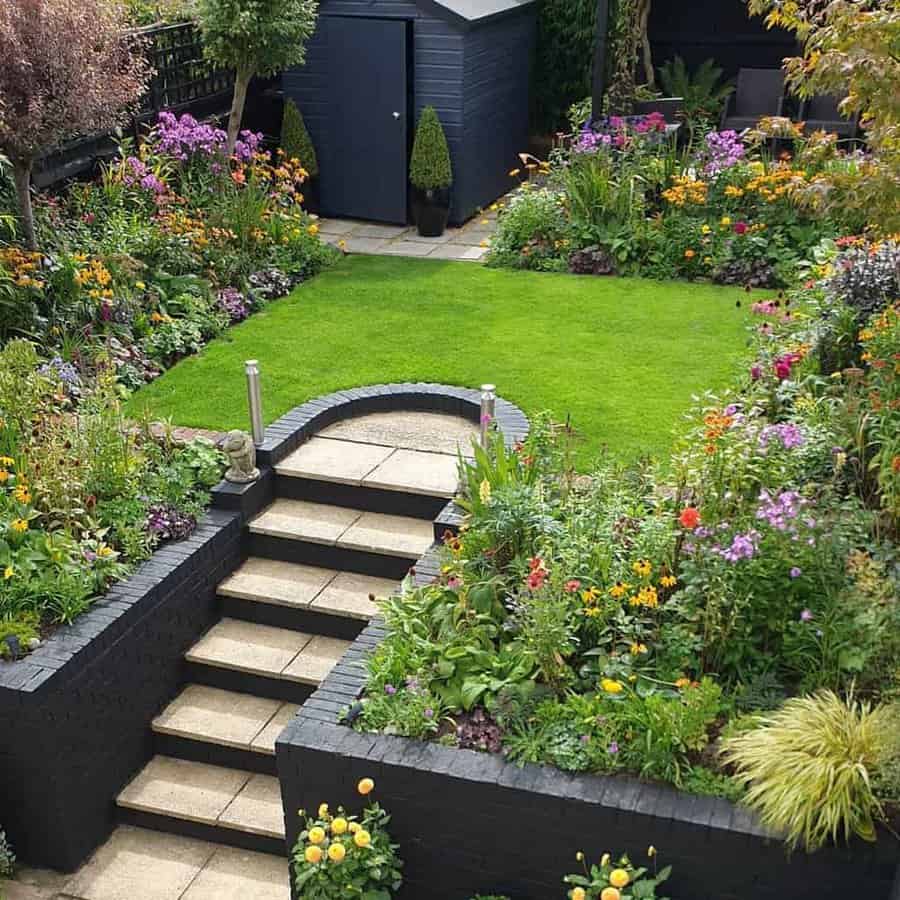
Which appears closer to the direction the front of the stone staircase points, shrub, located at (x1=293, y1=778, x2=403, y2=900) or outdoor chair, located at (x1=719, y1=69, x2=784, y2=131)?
the shrub

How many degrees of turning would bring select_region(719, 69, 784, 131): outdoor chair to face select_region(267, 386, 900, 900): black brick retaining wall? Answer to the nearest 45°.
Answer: approximately 45° to its left

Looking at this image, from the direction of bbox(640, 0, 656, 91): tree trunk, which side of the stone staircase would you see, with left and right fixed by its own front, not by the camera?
back

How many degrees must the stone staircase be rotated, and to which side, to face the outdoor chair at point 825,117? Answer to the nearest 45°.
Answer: approximately 180°

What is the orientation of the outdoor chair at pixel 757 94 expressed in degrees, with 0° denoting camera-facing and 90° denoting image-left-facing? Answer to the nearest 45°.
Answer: approximately 45°

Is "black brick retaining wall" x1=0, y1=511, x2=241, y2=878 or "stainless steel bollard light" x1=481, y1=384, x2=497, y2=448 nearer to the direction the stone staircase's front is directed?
the black brick retaining wall

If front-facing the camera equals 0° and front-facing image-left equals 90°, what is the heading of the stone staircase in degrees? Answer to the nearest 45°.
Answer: approximately 45°

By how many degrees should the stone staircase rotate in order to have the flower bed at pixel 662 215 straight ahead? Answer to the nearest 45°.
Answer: approximately 180°
